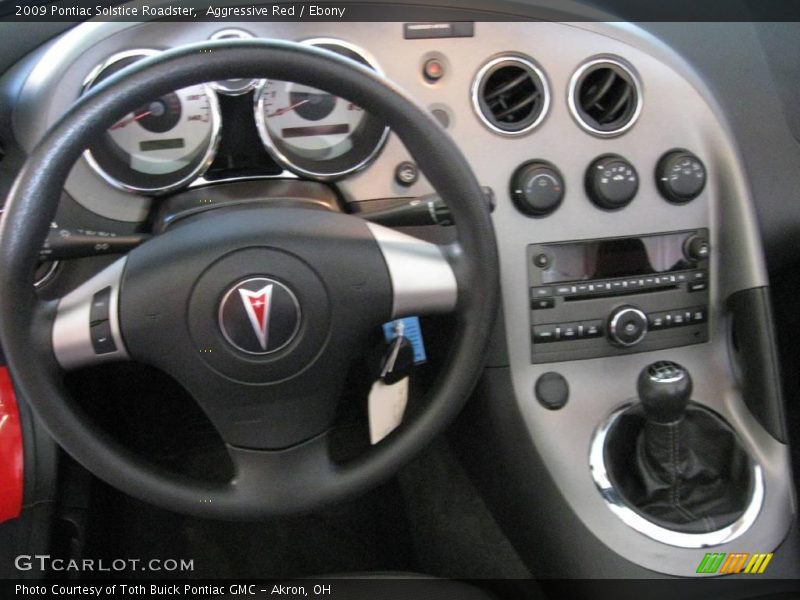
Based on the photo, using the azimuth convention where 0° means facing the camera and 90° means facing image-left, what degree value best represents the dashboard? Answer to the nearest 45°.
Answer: approximately 0°
